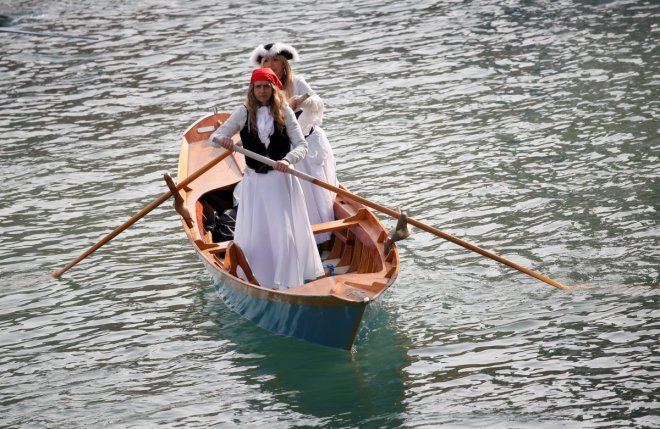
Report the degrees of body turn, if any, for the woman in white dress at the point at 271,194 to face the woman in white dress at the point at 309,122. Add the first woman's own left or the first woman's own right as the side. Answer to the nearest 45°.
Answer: approximately 180°

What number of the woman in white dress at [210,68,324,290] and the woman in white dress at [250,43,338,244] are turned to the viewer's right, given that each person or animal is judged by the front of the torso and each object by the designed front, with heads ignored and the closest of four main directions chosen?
0

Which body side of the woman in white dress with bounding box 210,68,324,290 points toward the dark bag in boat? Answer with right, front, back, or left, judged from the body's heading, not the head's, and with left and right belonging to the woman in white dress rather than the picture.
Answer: back

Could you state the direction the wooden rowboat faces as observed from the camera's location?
facing the viewer and to the right of the viewer

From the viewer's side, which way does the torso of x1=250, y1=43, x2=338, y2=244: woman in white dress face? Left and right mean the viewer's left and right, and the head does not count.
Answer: facing the viewer and to the left of the viewer

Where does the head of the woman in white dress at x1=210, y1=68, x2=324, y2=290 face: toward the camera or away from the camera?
toward the camera

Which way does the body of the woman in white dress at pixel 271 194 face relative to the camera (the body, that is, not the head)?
toward the camera

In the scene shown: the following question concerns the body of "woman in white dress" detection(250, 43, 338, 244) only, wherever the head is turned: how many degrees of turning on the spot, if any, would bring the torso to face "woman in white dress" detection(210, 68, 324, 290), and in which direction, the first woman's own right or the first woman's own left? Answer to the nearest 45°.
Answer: approximately 45° to the first woman's own left

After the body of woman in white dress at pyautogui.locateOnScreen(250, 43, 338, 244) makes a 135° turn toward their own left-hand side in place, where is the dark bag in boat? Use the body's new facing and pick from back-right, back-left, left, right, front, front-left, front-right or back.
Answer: back
